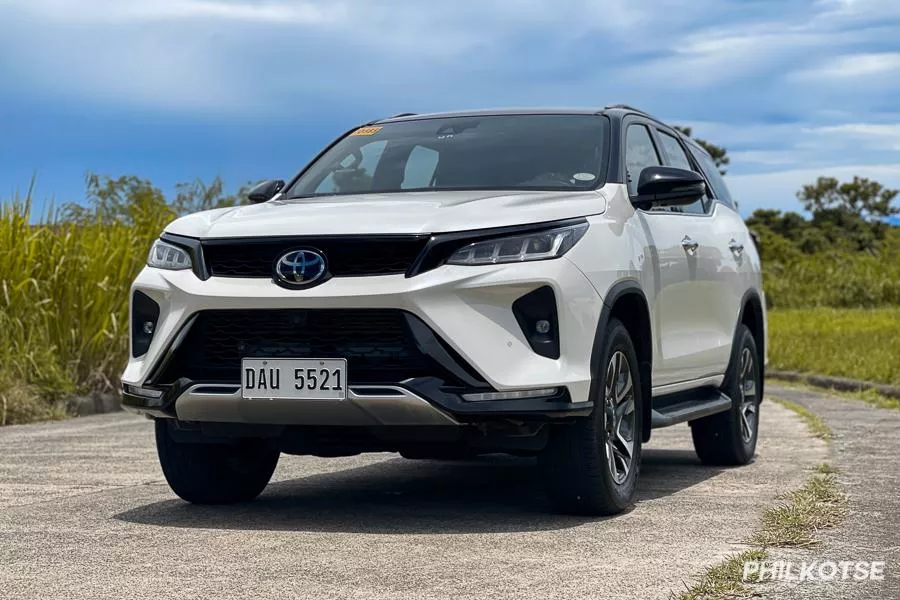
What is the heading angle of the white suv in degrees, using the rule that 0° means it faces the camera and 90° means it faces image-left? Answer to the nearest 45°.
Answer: approximately 45°
